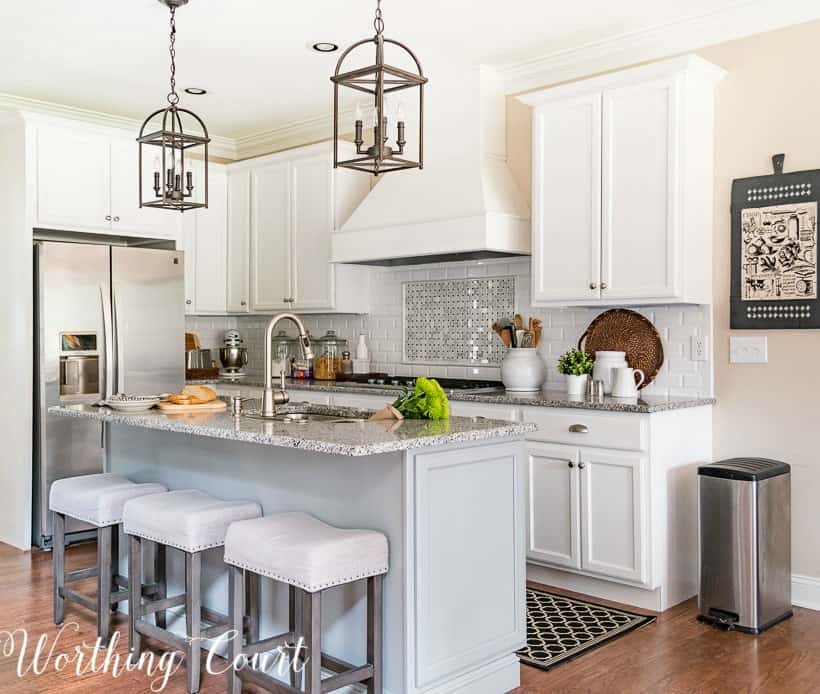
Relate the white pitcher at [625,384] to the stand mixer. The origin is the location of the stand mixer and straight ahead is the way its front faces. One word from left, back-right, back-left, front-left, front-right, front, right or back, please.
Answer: front-left

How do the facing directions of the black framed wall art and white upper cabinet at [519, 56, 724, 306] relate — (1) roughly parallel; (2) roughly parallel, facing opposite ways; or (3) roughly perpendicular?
roughly parallel

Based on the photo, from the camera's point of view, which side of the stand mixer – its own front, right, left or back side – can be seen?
front

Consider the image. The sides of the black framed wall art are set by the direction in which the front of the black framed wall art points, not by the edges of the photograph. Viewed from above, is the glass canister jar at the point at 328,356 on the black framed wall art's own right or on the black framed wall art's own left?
on the black framed wall art's own right

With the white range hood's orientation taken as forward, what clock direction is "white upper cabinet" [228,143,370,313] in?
The white upper cabinet is roughly at 3 o'clock from the white range hood.

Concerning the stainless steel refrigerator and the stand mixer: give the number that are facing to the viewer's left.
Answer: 0

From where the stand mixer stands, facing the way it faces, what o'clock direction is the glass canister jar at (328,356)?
The glass canister jar is roughly at 10 o'clock from the stand mixer.

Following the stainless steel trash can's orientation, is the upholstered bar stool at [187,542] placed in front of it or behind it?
in front

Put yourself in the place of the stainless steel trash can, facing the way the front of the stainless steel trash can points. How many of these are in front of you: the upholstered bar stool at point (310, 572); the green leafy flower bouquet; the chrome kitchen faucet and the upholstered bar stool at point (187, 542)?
4

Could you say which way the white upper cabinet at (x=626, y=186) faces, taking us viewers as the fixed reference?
facing the viewer and to the left of the viewer

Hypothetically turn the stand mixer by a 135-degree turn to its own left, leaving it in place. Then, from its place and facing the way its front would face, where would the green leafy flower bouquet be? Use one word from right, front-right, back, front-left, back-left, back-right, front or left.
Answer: back-right

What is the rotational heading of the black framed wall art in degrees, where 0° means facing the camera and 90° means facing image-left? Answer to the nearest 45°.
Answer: approximately 45°

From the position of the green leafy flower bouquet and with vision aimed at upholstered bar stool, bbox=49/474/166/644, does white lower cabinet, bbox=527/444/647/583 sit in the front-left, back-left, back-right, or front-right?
back-right

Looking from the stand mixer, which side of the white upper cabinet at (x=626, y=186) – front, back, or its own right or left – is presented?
right

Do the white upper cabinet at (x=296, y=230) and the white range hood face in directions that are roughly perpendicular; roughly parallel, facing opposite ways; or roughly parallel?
roughly parallel
